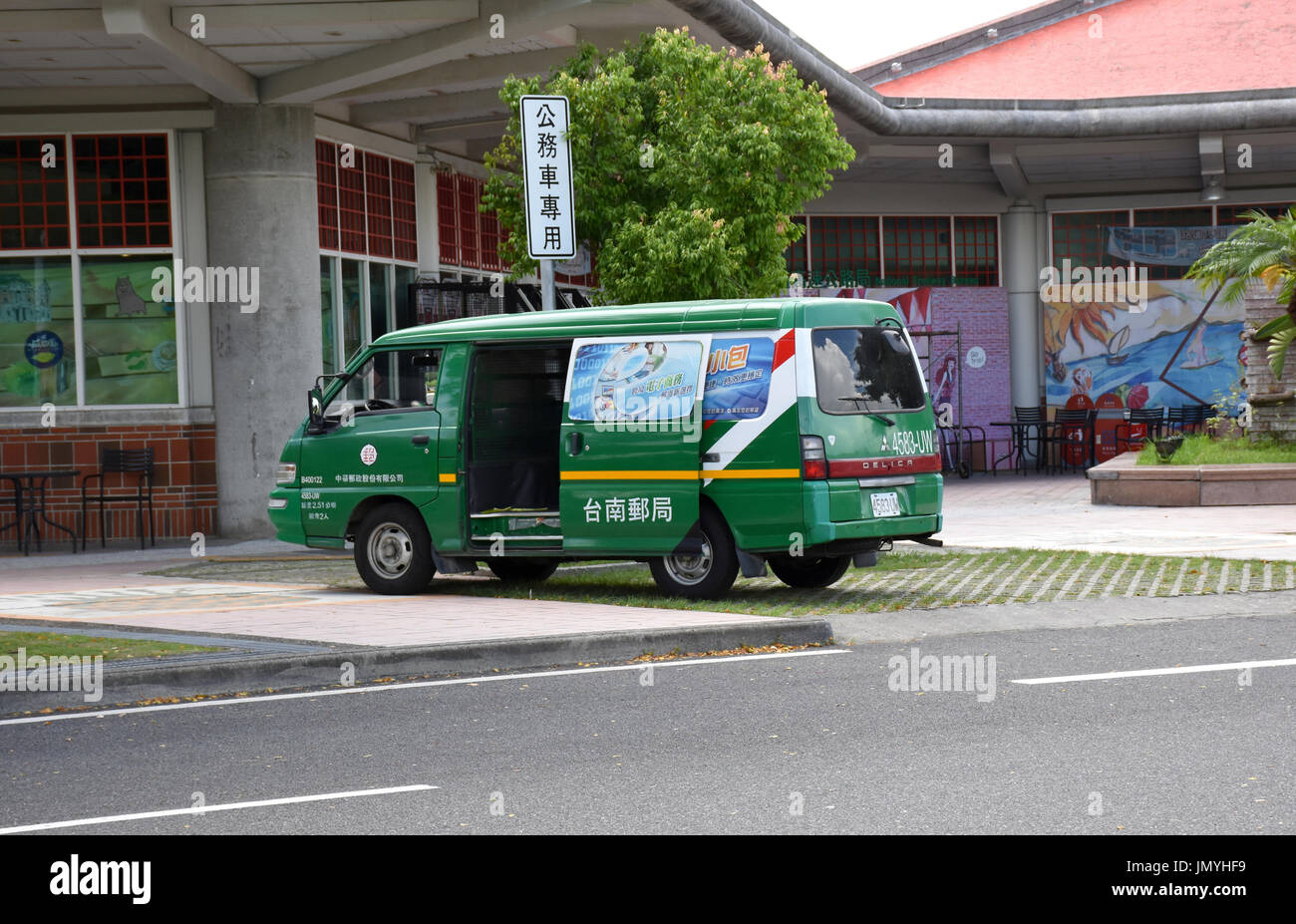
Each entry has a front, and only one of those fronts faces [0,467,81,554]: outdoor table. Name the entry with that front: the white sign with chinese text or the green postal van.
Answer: the green postal van

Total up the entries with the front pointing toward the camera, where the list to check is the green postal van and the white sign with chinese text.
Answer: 1

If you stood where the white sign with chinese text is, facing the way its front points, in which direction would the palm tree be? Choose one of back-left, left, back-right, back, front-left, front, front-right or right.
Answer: back-left

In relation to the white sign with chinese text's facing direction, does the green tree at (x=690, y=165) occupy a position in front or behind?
behind

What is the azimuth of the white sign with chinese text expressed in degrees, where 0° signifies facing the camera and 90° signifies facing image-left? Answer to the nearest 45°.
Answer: approximately 0°

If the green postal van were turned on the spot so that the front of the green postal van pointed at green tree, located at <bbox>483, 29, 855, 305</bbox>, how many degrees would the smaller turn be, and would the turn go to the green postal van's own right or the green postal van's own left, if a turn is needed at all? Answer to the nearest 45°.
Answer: approximately 45° to the green postal van's own right

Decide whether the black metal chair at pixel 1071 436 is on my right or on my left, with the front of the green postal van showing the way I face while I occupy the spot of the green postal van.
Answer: on my right

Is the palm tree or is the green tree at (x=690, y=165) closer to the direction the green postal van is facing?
the green tree

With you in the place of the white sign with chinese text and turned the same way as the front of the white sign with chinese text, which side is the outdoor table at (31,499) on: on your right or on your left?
on your right

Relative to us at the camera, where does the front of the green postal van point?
facing away from the viewer and to the left of the viewer
